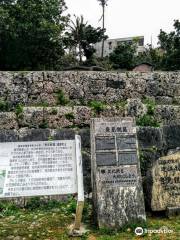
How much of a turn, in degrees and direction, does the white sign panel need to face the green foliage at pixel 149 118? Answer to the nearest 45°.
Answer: approximately 135° to its left

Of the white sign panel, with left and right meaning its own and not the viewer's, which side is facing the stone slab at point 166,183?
left

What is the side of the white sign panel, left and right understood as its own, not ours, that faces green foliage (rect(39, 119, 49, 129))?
back

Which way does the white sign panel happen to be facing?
toward the camera

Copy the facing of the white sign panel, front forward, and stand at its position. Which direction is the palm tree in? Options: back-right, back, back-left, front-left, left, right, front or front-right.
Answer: back

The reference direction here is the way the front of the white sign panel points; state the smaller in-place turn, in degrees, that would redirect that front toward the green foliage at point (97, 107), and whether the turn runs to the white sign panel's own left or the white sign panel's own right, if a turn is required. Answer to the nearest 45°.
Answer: approximately 180°

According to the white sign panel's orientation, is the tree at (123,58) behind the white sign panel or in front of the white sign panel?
behind

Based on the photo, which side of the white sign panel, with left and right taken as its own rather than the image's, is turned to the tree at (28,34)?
back

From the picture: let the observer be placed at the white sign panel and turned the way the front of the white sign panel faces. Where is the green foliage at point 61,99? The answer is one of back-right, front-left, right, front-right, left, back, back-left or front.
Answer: back

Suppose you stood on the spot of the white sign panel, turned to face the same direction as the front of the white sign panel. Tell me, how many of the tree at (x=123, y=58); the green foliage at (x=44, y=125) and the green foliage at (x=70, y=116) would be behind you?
3

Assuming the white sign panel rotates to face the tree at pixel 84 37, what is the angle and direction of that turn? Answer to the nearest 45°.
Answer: approximately 180°

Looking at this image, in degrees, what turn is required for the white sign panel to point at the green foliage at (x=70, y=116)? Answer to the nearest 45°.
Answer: approximately 180°

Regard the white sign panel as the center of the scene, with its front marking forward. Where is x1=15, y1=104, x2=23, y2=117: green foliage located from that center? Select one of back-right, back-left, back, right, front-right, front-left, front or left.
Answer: back

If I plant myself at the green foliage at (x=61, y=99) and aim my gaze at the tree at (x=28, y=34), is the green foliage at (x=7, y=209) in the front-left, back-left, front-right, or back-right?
back-left

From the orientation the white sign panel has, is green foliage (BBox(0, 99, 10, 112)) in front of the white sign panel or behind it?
behind
